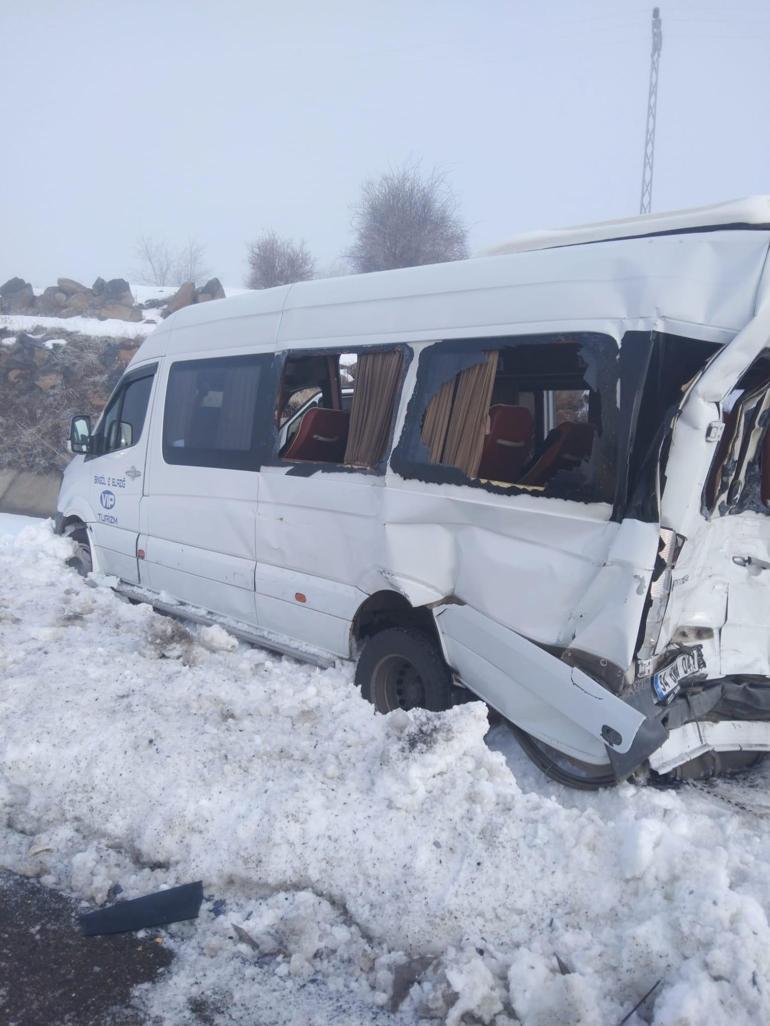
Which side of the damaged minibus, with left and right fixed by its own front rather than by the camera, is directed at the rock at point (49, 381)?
front

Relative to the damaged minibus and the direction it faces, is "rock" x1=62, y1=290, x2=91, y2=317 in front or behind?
in front

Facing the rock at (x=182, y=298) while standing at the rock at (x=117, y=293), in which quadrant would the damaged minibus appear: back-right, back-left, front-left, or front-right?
front-right

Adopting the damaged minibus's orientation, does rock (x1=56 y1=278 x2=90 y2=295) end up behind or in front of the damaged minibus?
in front

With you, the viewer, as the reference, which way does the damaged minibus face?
facing away from the viewer and to the left of the viewer

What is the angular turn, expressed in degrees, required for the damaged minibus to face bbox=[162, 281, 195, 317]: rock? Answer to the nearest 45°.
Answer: approximately 45° to its right

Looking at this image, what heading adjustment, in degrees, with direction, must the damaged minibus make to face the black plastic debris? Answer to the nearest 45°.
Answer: approximately 90° to its left

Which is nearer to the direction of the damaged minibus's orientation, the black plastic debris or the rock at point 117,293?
the rock
